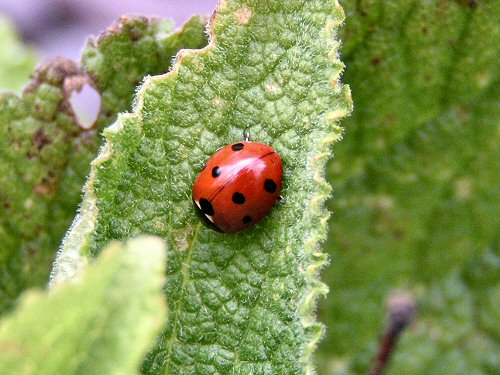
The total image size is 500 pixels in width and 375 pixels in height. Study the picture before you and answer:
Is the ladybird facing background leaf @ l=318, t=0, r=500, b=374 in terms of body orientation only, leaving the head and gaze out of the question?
no

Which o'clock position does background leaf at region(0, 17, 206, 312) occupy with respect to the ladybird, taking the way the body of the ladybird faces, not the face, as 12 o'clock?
The background leaf is roughly at 3 o'clock from the ladybird.

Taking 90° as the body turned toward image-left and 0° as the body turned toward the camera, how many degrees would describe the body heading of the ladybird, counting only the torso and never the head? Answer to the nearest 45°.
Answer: approximately 45°

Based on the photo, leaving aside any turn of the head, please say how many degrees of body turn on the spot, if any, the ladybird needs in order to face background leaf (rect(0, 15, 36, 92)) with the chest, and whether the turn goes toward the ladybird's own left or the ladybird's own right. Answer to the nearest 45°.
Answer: approximately 135° to the ladybird's own right

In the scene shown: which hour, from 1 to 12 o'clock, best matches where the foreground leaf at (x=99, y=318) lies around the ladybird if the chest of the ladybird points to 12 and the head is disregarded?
The foreground leaf is roughly at 11 o'clock from the ladybird.
